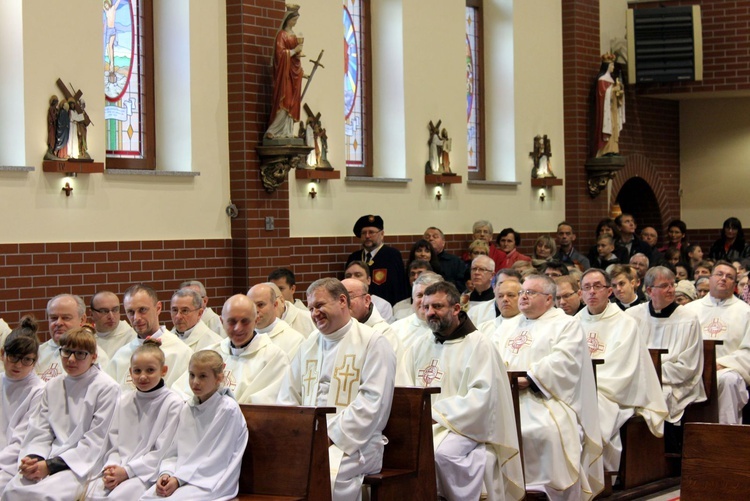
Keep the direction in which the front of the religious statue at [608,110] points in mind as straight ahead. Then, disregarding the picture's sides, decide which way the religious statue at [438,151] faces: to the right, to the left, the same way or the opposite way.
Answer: the same way

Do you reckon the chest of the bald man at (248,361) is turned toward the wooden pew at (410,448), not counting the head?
no

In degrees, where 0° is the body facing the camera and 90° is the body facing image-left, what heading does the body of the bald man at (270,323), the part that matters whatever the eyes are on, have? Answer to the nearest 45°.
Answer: approximately 45°

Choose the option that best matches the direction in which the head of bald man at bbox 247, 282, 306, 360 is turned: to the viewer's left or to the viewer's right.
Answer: to the viewer's left

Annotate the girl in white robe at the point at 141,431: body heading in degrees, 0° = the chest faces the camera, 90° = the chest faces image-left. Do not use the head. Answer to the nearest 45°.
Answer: approximately 45°

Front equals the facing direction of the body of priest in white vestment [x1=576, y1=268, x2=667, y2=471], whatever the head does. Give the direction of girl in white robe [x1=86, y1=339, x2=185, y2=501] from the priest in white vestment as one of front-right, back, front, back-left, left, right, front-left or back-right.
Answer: front

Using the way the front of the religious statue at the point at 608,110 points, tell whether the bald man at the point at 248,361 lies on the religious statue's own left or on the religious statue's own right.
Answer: on the religious statue's own right

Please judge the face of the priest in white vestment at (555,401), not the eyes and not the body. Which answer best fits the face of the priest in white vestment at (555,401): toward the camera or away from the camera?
toward the camera

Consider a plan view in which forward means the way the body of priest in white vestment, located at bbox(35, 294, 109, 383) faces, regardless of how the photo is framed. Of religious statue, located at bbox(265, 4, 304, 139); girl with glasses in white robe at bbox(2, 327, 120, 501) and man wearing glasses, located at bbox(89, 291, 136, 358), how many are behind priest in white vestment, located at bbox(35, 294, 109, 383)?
2

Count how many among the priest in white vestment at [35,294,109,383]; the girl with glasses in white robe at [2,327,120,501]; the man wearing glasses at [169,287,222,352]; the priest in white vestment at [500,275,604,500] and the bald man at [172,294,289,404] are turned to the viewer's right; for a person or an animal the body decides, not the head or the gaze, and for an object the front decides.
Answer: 0

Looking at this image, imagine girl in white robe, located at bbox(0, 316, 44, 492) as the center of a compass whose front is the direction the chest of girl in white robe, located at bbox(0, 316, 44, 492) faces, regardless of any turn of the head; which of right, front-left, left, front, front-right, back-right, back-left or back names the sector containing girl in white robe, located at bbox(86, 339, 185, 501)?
left

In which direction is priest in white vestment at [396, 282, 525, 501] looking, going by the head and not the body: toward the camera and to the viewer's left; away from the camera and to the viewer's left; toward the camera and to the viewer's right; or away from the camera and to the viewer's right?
toward the camera and to the viewer's left

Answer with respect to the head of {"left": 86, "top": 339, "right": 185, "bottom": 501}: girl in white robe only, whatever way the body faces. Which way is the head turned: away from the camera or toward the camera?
toward the camera

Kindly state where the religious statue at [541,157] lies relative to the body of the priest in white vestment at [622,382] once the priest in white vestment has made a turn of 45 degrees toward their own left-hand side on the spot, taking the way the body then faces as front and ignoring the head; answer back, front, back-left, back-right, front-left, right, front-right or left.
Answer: back

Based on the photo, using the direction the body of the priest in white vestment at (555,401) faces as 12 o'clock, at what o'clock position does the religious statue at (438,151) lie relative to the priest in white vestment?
The religious statue is roughly at 4 o'clock from the priest in white vestment.

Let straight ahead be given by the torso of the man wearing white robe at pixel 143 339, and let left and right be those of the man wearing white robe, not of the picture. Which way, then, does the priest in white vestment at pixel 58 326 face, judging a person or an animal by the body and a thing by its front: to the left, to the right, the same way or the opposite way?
the same way

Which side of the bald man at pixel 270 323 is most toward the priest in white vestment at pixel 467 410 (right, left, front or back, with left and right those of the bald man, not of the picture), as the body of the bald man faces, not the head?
left

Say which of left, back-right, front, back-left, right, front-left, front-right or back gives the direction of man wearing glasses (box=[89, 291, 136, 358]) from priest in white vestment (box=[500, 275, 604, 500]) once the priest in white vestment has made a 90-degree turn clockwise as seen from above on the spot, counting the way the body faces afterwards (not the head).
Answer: front-left
